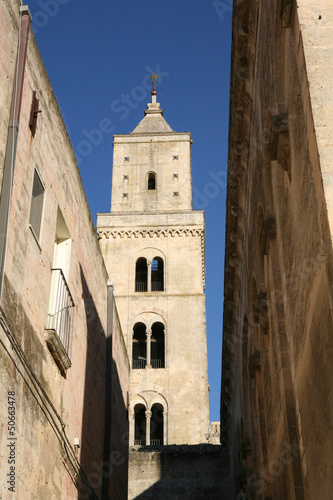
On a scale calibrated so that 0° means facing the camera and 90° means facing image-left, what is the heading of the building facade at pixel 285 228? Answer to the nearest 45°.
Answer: approximately 90°

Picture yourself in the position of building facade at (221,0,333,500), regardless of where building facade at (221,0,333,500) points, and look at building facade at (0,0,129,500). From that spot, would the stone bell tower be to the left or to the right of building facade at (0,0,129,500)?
right

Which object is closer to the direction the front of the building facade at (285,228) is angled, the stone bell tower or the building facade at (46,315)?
the building facade

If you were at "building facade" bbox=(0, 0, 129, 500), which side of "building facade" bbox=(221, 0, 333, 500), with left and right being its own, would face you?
front
